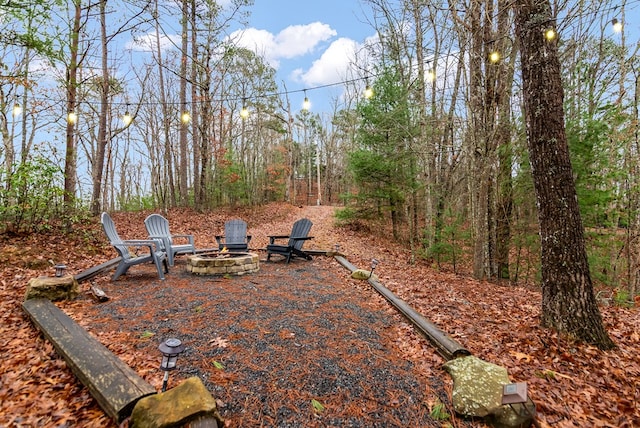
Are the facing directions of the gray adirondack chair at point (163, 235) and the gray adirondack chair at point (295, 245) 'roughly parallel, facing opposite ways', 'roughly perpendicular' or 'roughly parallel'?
roughly perpendicular

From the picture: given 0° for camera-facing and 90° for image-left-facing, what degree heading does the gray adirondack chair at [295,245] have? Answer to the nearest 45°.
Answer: approximately 45°

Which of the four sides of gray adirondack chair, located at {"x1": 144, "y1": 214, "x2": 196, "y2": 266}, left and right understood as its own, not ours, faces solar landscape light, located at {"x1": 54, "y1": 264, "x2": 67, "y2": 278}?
right

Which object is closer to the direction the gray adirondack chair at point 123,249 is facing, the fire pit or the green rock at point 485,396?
the fire pit

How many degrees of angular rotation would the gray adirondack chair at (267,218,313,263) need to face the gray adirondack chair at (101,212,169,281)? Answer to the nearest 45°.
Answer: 0° — it already faces it

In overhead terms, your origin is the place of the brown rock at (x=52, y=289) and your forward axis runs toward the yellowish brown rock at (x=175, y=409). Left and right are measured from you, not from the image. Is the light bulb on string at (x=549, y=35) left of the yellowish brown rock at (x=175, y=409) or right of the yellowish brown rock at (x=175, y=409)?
left

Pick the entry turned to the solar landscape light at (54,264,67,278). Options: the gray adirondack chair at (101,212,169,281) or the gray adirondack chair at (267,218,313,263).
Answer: the gray adirondack chair at (267,218,313,263)

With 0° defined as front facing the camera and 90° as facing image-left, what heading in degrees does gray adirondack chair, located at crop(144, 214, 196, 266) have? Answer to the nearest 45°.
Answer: approximately 315°

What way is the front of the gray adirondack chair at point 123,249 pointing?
to the viewer's right

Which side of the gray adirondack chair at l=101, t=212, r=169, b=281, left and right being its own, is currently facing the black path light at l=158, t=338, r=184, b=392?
right

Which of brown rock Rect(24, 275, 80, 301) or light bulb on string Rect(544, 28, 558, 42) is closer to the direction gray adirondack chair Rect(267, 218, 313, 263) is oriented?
the brown rock

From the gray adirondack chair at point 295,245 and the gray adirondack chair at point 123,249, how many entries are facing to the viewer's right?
1

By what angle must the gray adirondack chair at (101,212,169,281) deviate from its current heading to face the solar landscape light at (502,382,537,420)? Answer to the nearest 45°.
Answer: approximately 45° to its right

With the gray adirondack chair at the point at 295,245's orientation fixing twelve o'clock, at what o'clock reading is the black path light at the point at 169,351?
The black path light is roughly at 11 o'clock from the gray adirondack chair.

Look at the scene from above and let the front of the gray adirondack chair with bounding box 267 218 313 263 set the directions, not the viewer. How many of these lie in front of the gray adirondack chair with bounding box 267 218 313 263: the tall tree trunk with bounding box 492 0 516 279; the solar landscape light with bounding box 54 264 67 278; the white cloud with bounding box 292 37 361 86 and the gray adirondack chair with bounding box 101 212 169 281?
2

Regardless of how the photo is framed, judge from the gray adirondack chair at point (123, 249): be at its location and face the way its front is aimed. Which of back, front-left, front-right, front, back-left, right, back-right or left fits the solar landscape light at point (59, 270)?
back-right

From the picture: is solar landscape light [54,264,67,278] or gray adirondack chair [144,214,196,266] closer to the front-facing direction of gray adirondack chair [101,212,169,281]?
the gray adirondack chair
